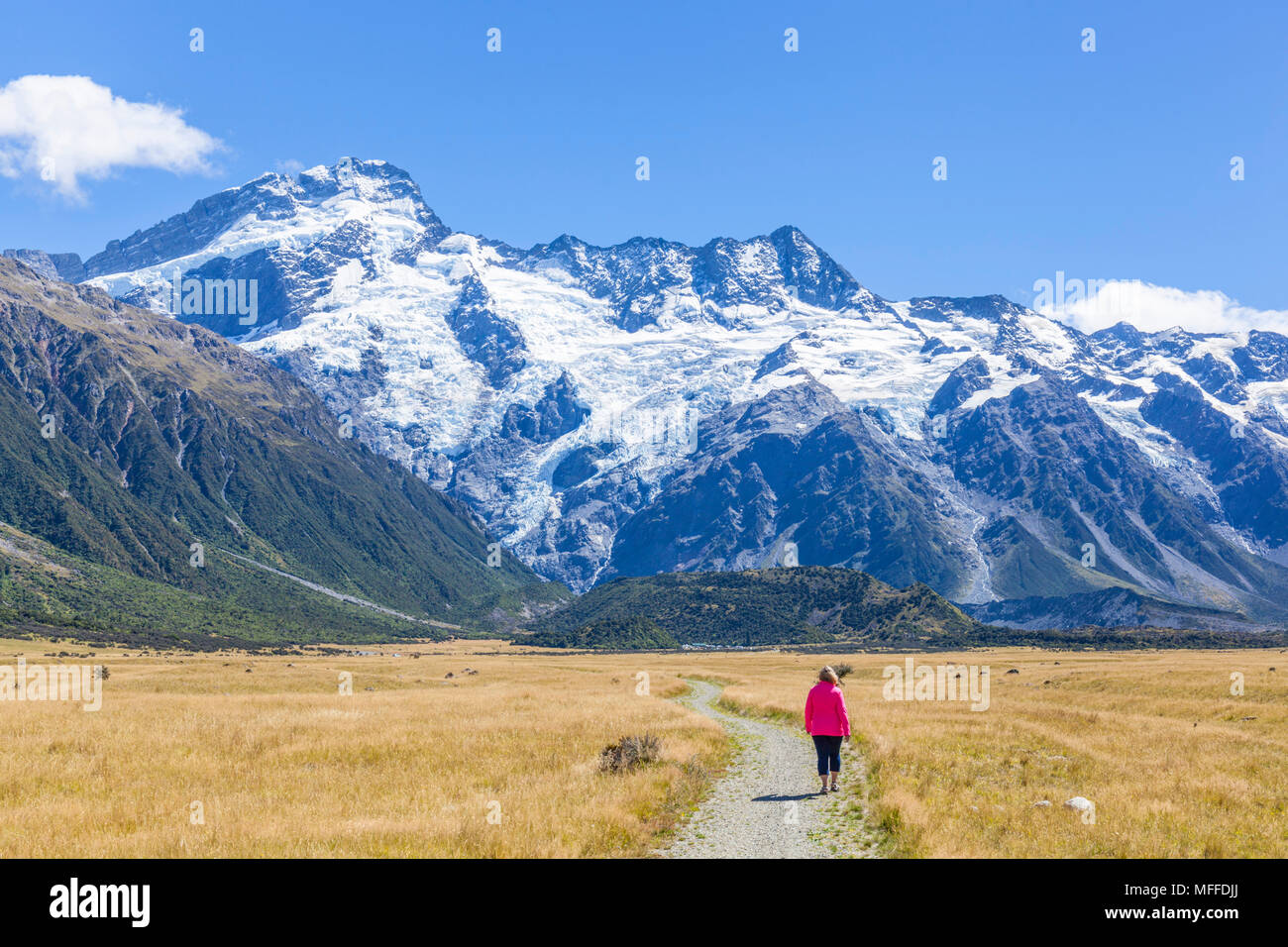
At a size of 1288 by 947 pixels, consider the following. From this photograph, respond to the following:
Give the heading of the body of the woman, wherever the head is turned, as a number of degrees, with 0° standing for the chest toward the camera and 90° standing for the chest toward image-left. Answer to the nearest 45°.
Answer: approximately 180°

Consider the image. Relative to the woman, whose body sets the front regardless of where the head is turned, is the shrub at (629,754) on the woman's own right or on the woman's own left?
on the woman's own left
